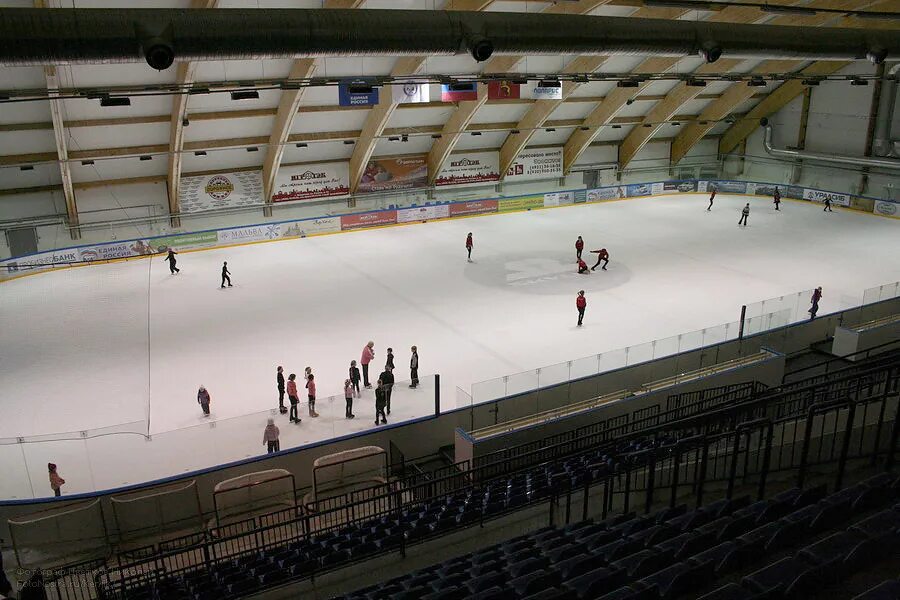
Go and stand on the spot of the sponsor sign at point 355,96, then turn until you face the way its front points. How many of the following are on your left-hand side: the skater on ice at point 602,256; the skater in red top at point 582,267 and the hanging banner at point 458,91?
3

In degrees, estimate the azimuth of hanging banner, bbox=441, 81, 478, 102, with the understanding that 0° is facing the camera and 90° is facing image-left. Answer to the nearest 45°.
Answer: approximately 0°

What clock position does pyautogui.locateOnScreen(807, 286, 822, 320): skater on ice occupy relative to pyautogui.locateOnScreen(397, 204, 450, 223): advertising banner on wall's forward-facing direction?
The skater on ice is roughly at 11 o'clock from the advertising banner on wall.

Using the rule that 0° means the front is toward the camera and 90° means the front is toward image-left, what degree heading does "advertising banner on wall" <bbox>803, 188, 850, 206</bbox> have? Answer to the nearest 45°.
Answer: approximately 0°

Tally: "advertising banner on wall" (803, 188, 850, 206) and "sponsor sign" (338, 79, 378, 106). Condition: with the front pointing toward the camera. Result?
2

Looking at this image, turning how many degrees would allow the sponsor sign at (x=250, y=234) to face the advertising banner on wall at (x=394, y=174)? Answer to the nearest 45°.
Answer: approximately 135° to its left

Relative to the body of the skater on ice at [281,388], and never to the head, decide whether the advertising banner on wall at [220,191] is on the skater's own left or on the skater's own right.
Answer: on the skater's own left

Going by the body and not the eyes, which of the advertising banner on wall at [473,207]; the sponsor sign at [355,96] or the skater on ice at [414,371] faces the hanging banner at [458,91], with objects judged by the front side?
the advertising banner on wall

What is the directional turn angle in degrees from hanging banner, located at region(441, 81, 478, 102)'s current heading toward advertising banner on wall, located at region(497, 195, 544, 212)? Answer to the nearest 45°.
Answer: approximately 180°

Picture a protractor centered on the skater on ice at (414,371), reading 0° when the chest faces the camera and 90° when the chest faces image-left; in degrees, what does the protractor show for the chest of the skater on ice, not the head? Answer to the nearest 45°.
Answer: approximately 90°

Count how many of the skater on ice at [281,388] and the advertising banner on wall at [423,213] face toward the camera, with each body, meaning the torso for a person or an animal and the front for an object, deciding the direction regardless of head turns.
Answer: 1
